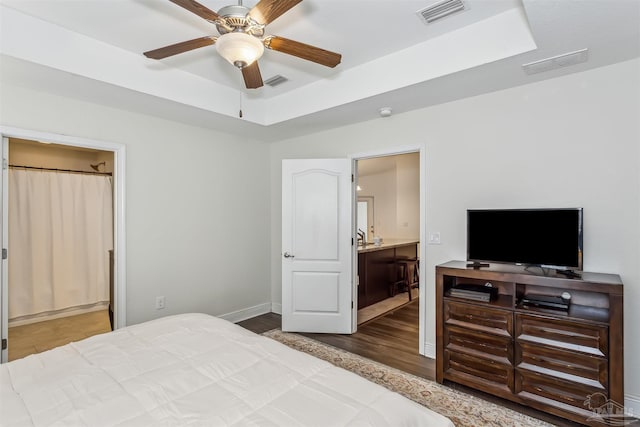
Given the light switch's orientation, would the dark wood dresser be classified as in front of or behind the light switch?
in front

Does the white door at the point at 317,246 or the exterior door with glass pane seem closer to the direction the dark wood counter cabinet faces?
the white door

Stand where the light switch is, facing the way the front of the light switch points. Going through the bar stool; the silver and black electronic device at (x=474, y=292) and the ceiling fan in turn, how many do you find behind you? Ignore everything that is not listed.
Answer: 1

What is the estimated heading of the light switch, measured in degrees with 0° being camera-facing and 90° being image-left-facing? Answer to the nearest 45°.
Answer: approximately 0°

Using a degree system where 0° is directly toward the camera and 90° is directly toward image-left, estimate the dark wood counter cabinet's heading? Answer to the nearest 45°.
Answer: approximately 315°

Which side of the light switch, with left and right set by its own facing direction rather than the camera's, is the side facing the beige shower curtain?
right

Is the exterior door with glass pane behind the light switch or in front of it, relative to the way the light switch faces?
behind

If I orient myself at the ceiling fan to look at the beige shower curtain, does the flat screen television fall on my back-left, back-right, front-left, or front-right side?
back-right
